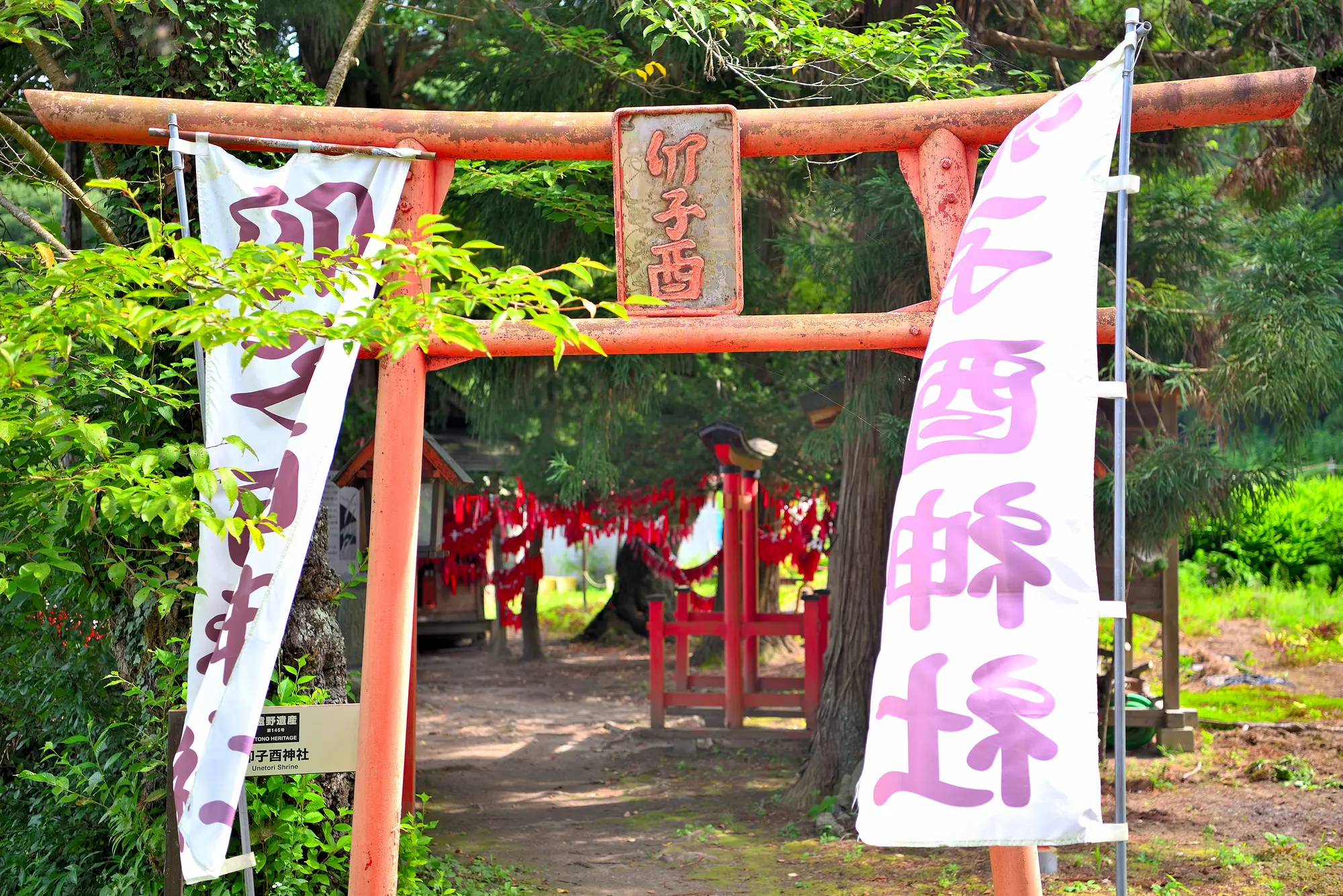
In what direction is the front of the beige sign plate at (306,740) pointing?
toward the camera

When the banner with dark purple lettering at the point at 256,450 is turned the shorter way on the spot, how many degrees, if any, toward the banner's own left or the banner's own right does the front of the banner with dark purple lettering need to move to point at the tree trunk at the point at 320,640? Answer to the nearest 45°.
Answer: approximately 180°

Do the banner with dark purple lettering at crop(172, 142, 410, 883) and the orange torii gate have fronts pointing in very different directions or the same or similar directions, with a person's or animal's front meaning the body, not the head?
same or similar directions

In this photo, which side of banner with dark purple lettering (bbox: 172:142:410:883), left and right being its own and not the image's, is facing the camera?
front

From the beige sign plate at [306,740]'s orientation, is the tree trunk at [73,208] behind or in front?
behind

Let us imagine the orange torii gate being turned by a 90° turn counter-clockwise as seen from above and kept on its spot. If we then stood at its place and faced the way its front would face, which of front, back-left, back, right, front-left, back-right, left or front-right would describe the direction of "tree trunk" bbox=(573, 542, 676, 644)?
left

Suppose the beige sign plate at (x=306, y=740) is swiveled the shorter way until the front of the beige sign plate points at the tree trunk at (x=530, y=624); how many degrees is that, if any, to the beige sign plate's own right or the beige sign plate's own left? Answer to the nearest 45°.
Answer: approximately 180°

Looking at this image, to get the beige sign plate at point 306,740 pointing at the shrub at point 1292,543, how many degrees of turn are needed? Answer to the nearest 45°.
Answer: approximately 135° to its left
